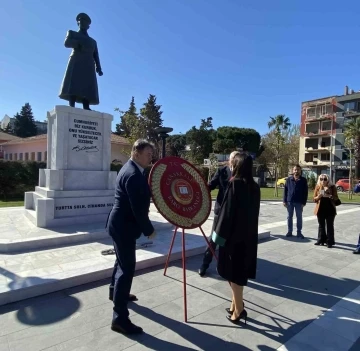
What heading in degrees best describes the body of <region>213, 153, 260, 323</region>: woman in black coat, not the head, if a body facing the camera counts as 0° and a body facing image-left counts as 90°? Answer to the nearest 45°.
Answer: approximately 135°

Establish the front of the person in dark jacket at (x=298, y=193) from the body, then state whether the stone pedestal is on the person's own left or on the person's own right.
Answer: on the person's own right

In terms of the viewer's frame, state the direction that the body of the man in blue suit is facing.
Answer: to the viewer's right

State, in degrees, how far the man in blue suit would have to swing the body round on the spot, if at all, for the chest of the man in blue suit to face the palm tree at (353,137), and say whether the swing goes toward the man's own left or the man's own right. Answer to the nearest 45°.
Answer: approximately 45° to the man's own left

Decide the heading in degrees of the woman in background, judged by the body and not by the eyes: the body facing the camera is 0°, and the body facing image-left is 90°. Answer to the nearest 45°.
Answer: approximately 0°

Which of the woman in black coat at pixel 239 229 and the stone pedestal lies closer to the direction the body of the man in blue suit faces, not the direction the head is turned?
the woman in black coat

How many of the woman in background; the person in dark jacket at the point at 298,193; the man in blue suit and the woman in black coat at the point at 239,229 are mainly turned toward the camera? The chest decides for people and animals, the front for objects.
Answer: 2

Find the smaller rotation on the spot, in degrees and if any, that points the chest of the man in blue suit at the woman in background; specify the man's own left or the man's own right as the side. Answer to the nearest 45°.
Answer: approximately 45° to the man's own left

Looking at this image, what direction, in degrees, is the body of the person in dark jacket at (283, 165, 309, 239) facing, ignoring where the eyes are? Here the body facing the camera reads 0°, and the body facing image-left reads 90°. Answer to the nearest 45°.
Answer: approximately 0°

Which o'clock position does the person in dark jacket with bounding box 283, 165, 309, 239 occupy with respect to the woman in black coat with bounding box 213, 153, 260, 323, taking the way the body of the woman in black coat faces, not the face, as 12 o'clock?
The person in dark jacket is roughly at 2 o'clock from the woman in black coat.

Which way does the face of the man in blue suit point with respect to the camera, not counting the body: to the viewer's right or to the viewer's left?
to the viewer's right
